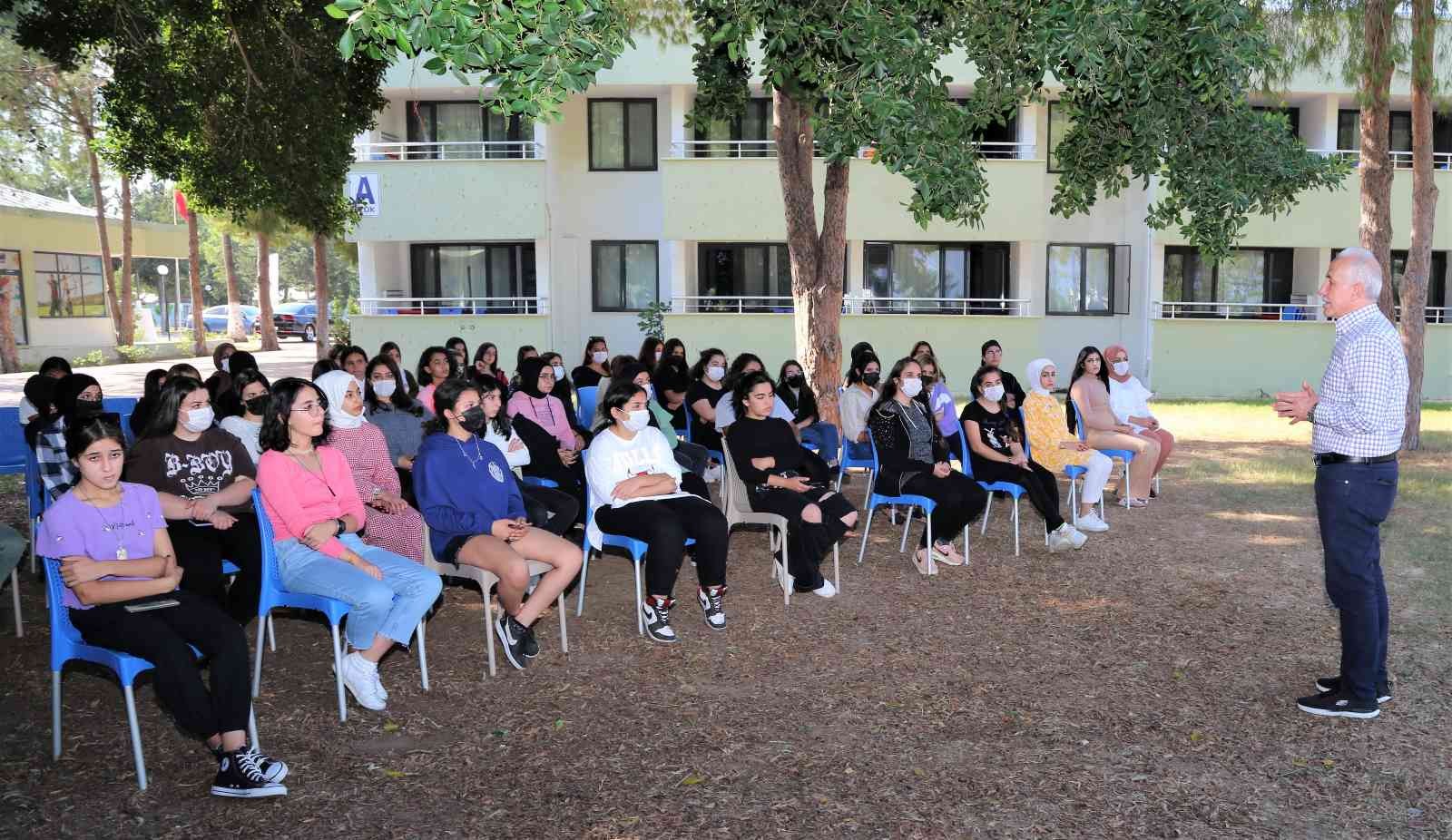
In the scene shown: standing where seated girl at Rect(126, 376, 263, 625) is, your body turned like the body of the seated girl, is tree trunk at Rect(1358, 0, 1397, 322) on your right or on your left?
on your left

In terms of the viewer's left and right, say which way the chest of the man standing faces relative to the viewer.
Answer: facing to the left of the viewer

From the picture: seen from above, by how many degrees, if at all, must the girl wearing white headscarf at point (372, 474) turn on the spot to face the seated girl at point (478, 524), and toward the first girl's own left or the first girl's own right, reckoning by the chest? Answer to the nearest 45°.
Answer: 0° — they already face them

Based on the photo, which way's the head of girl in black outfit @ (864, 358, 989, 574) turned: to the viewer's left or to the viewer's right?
to the viewer's right

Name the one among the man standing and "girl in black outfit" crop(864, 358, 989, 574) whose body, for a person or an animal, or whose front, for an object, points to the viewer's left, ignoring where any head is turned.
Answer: the man standing

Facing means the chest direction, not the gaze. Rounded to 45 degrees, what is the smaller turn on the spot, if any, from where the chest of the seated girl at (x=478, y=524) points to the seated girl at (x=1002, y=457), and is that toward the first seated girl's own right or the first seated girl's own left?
approximately 90° to the first seated girl's own left

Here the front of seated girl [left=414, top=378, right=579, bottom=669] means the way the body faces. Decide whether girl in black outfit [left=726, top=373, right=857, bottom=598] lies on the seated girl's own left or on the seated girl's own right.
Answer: on the seated girl's own left

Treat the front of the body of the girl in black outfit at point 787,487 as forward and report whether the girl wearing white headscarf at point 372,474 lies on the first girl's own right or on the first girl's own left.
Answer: on the first girl's own right

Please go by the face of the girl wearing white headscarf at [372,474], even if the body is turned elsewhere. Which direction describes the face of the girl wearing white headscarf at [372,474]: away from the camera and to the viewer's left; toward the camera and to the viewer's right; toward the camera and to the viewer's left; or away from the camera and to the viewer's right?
toward the camera and to the viewer's right

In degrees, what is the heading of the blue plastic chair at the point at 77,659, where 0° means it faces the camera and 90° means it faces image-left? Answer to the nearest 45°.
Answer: approximately 315°

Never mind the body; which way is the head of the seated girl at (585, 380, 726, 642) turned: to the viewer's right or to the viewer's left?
to the viewer's right

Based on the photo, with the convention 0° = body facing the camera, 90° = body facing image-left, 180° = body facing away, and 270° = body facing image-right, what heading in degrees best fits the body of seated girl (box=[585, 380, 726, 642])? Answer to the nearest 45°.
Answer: approximately 315°

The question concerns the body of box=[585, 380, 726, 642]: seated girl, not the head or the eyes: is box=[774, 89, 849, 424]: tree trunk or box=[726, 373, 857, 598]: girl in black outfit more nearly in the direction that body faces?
the girl in black outfit

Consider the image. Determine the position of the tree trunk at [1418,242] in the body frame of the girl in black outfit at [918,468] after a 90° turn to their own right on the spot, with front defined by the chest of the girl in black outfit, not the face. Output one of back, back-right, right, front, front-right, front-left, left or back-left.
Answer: back
